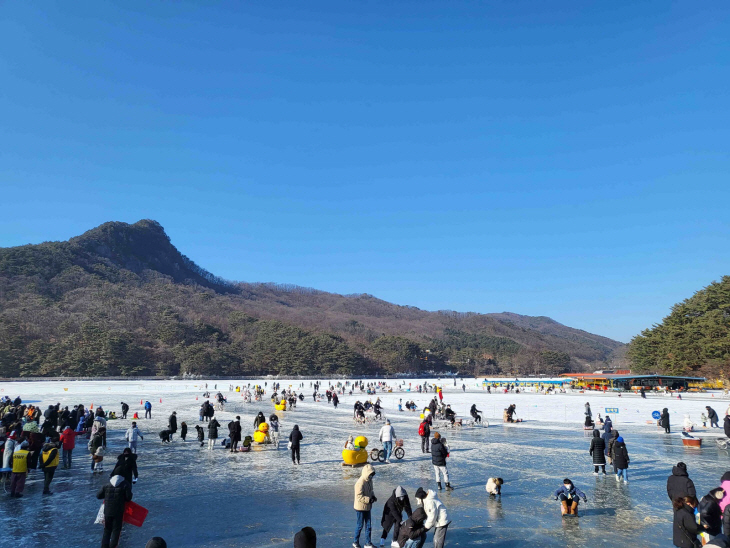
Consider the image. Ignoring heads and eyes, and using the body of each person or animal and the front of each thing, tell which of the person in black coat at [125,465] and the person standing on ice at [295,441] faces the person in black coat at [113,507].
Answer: the person in black coat at [125,465]

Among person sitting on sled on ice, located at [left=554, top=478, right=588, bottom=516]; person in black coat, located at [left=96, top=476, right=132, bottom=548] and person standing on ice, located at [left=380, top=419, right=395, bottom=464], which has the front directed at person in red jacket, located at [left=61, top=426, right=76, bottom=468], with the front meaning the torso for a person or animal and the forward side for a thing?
the person in black coat

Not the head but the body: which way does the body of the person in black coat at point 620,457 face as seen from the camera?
away from the camera

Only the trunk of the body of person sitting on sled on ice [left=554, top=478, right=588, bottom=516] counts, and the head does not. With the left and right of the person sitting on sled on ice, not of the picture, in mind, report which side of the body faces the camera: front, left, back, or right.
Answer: front

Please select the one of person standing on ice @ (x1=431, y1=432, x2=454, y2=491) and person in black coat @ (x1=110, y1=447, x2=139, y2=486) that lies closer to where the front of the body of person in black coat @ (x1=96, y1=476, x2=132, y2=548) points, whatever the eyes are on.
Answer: the person in black coat

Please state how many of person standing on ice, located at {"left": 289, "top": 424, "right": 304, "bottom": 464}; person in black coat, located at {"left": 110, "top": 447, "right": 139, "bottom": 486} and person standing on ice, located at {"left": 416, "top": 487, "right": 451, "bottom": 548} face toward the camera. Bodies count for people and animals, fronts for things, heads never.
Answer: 1

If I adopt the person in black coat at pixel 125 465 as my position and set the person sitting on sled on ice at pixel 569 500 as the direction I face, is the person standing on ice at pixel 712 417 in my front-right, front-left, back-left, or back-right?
front-left

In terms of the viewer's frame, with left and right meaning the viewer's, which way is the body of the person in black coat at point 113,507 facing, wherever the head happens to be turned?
facing away from the viewer

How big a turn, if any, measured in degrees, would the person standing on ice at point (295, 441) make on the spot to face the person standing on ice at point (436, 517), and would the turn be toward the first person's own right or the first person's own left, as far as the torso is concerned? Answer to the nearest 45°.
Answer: approximately 180°

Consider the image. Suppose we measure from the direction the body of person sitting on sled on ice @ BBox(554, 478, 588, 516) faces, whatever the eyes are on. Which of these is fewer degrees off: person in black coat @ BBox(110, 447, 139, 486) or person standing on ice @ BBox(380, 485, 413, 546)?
the person standing on ice

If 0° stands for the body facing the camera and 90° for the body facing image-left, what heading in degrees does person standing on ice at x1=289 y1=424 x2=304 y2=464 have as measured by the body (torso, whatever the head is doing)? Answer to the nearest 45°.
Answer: approximately 180°

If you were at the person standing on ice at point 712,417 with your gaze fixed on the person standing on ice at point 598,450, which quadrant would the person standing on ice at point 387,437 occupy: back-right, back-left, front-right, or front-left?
front-right

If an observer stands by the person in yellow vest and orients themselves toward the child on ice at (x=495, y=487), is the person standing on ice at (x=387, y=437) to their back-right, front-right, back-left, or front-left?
front-left
